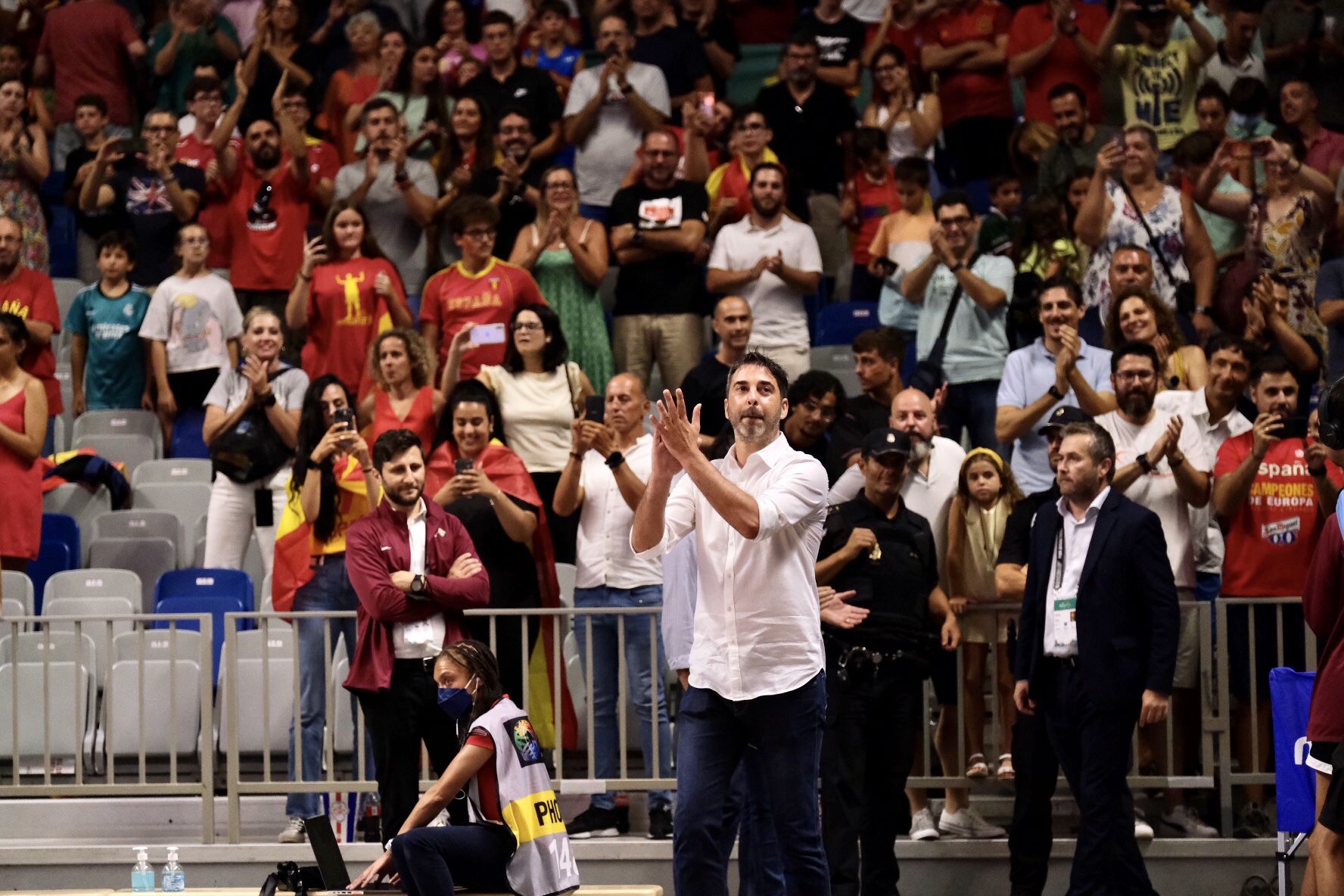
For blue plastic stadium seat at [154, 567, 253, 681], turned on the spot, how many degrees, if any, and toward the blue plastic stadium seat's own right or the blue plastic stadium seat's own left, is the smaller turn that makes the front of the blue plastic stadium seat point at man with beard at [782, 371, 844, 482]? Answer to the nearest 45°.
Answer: approximately 45° to the blue plastic stadium seat's own left

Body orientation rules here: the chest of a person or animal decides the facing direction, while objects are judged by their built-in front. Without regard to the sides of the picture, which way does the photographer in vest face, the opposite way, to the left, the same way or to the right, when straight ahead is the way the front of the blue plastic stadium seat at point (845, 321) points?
to the right

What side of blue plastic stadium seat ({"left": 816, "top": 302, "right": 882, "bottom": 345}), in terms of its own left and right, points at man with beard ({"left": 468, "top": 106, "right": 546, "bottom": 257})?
right

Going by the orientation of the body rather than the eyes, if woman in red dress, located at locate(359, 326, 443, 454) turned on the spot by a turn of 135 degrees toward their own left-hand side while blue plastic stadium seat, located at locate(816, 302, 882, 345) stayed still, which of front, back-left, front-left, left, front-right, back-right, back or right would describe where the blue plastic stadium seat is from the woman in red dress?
front

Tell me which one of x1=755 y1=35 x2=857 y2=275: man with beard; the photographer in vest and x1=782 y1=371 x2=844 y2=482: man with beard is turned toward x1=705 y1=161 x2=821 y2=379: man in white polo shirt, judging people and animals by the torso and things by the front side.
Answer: x1=755 y1=35 x2=857 y2=275: man with beard

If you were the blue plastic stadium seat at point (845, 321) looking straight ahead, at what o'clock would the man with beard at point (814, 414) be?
The man with beard is roughly at 12 o'clock from the blue plastic stadium seat.

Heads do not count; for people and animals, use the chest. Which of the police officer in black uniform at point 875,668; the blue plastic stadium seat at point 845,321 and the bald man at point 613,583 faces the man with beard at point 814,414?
the blue plastic stadium seat

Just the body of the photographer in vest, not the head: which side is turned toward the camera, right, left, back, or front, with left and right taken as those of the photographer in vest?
left

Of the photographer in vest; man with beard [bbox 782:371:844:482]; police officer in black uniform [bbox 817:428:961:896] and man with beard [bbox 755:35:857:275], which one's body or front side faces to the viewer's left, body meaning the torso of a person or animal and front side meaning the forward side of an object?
the photographer in vest

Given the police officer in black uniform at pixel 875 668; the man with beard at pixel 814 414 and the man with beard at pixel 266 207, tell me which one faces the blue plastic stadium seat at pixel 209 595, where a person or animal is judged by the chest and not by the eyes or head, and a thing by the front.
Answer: the man with beard at pixel 266 207

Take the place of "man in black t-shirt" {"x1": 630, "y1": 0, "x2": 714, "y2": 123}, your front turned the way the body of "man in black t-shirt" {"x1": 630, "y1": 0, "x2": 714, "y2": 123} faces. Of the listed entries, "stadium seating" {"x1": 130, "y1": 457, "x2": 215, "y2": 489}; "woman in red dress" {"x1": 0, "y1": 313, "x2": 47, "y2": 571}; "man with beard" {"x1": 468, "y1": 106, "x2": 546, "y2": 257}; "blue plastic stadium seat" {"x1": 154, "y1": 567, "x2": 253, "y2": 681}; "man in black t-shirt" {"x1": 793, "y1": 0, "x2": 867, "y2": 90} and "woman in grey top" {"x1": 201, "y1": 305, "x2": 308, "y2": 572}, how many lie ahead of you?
5
